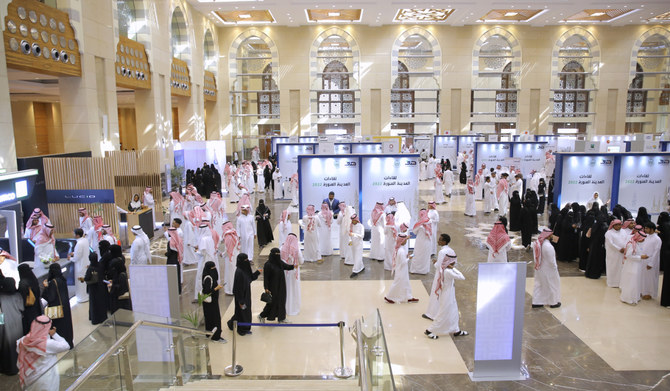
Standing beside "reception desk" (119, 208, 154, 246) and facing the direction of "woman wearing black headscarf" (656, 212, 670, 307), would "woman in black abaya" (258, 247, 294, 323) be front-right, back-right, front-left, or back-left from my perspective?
front-right

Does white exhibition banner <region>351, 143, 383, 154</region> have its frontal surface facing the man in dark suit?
yes

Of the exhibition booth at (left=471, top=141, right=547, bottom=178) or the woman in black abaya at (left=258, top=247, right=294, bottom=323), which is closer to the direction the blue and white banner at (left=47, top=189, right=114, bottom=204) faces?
the woman in black abaya

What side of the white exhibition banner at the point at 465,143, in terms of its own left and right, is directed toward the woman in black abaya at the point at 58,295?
front

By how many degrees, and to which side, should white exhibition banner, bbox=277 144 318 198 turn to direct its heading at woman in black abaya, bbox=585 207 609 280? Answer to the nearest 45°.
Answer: approximately 45° to its left

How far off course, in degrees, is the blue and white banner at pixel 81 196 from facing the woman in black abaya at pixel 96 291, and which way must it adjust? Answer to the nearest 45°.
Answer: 0° — it already faces them

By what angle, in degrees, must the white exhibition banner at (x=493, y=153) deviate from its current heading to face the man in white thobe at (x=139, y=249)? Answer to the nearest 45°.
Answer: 0° — it already faces them

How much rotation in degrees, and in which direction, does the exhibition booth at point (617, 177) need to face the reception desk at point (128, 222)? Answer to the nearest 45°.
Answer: approximately 45° to its right

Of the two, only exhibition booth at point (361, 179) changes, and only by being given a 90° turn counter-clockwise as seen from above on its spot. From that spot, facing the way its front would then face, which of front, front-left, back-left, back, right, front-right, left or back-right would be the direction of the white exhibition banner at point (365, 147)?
left

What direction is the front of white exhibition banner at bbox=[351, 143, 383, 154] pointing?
toward the camera

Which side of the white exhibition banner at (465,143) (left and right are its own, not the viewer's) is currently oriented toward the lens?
front
